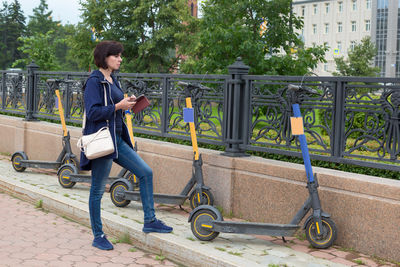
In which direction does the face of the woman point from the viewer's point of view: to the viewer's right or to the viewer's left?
to the viewer's right

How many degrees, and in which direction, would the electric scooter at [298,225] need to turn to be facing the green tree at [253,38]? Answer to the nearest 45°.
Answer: approximately 90° to its left

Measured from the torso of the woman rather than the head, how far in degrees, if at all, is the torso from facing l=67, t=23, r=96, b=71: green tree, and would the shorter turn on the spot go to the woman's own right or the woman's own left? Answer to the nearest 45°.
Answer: approximately 90° to the woman's own left

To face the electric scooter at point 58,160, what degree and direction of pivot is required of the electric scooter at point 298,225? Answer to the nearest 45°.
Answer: approximately 135° to its left

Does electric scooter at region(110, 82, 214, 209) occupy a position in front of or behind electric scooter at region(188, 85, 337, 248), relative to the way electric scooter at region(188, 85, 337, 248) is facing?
behind

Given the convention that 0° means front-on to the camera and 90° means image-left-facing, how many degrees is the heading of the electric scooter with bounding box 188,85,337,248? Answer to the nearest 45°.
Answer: approximately 270°

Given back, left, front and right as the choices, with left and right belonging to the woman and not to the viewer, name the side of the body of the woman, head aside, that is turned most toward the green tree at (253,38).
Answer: left

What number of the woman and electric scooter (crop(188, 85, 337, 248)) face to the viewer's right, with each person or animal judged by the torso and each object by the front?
2

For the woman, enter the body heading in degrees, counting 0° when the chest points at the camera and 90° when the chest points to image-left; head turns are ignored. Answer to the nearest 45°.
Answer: approximately 270°
